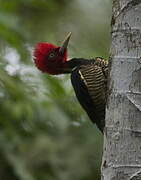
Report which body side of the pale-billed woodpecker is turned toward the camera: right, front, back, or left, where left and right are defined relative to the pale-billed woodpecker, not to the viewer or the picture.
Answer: right
